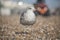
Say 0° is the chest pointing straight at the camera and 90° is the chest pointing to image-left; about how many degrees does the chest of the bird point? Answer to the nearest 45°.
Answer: approximately 315°
